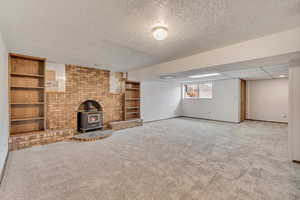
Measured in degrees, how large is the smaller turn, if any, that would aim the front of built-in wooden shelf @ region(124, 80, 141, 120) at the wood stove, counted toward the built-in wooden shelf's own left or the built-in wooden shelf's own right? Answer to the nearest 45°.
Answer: approximately 90° to the built-in wooden shelf's own right

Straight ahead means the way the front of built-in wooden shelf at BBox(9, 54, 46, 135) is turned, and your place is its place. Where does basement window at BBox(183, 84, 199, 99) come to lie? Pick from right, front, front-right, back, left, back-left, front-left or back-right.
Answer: front-left

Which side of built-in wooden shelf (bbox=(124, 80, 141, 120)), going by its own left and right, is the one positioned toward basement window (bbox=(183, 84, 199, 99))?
left

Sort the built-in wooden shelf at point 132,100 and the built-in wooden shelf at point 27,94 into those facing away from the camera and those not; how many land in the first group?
0

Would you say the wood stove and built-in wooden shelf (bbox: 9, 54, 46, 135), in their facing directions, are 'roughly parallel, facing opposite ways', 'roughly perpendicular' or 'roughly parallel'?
roughly parallel

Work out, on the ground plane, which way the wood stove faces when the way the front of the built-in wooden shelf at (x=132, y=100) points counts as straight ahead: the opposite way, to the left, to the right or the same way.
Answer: the same way

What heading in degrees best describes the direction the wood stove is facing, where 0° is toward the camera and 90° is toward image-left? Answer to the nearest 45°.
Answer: approximately 315°

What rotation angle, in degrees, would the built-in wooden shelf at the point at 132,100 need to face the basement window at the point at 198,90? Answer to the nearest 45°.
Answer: approximately 45° to its left

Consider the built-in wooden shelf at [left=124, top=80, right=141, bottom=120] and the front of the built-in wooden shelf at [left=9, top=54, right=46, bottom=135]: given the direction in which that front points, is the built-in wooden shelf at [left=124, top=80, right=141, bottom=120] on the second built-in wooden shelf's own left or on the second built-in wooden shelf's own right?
on the second built-in wooden shelf's own left

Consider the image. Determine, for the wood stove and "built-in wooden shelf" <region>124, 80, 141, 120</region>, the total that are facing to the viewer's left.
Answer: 0

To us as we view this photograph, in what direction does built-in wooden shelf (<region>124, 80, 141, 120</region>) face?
facing the viewer and to the right of the viewer

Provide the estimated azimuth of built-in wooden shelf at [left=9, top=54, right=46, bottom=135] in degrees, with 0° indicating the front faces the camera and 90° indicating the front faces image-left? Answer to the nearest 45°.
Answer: approximately 315°

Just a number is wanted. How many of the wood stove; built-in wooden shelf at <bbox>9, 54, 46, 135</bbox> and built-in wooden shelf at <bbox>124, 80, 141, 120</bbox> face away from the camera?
0
